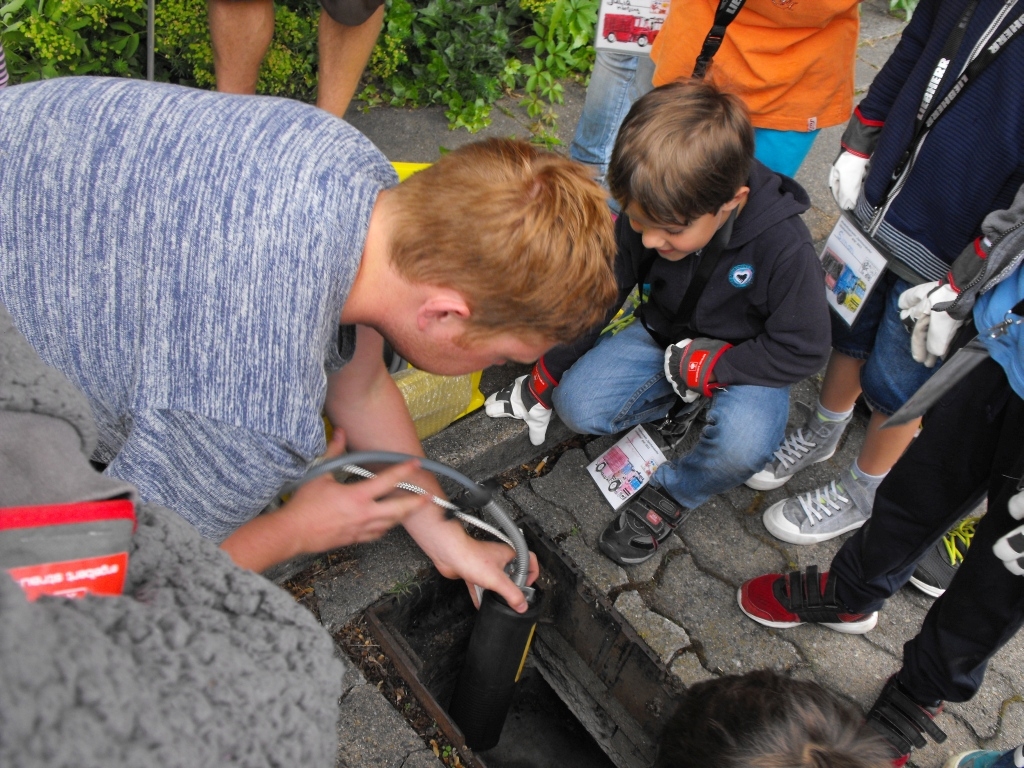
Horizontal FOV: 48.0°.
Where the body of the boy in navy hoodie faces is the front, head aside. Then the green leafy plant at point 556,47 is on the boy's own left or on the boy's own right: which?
on the boy's own right

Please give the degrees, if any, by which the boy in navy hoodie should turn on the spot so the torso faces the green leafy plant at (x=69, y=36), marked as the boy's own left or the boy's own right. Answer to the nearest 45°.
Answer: approximately 45° to the boy's own right

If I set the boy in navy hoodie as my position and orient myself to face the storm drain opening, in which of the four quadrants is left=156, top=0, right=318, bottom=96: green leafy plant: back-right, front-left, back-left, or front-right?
back-right

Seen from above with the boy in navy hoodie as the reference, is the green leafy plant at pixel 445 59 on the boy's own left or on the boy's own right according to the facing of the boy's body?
on the boy's own right

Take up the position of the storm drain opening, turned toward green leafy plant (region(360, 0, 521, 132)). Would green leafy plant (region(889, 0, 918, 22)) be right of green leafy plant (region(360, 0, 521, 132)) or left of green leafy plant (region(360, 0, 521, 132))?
right

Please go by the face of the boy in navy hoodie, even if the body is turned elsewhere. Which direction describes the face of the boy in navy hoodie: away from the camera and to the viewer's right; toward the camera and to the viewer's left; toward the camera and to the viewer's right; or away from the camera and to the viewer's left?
toward the camera and to the viewer's left

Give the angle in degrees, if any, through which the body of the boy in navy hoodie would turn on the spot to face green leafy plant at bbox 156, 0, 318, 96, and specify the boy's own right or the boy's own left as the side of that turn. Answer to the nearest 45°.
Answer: approximately 90° to the boy's own right

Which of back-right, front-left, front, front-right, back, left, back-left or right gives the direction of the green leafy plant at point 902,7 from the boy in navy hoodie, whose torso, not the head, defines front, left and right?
back-right

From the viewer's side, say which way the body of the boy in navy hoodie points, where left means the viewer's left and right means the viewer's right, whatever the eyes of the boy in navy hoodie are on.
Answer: facing the viewer and to the left of the viewer
